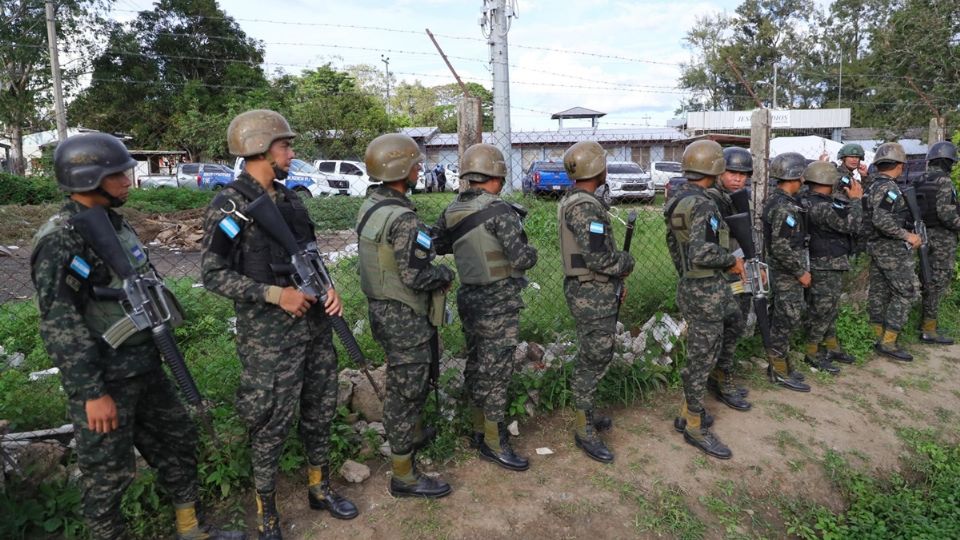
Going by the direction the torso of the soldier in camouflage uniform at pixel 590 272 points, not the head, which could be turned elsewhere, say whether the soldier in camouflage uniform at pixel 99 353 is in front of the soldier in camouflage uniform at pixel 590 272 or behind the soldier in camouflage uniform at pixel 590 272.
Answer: behind

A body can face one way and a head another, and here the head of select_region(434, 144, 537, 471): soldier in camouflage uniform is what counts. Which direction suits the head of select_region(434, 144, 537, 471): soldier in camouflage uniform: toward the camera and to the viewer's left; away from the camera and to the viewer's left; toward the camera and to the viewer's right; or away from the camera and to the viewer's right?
away from the camera and to the viewer's right

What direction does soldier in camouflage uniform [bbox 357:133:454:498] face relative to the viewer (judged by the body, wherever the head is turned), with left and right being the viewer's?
facing to the right of the viewer

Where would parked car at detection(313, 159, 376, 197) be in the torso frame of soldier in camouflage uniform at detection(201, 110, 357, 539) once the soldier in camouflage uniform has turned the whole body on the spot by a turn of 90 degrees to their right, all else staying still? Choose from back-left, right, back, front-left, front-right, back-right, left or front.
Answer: back-right

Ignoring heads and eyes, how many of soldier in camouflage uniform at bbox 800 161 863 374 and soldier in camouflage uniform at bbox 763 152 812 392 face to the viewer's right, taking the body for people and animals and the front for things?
2

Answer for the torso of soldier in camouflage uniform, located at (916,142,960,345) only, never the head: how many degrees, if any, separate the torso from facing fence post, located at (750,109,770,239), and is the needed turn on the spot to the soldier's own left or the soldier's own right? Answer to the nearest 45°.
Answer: approximately 135° to the soldier's own right
